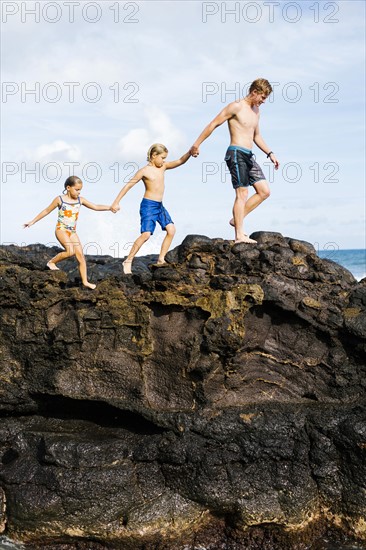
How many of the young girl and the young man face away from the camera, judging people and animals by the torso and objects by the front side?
0

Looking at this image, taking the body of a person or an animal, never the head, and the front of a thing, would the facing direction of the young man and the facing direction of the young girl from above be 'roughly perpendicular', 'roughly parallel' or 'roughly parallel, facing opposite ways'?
roughly parallel
